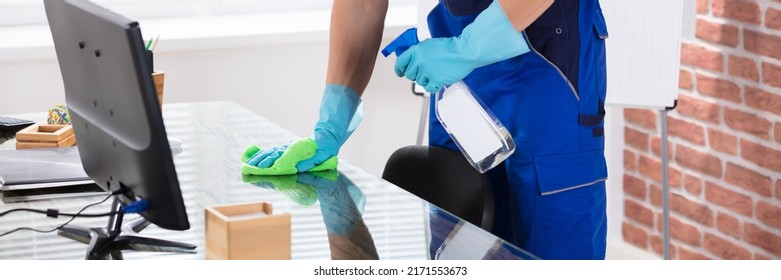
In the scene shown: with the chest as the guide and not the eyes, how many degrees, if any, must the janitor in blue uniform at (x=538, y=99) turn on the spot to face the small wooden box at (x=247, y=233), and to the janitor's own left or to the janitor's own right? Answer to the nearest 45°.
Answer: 0° — they already face it

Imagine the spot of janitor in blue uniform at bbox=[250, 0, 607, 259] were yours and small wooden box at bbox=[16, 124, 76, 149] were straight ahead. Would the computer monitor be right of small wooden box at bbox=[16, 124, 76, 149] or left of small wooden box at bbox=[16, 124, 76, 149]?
left

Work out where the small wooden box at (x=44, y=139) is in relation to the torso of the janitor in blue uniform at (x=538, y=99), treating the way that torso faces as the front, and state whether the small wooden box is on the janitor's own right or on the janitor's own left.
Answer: on the janitor's own right

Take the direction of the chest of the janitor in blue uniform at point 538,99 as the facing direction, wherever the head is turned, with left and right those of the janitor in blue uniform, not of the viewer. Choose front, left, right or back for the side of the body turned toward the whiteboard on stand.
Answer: back

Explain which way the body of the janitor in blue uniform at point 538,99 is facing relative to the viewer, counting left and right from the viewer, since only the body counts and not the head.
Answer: facing the viewer and to the left of the viewer

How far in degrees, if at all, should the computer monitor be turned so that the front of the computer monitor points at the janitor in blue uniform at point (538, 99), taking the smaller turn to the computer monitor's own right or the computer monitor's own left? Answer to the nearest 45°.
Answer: approximately 45° to the computer monitor's own right

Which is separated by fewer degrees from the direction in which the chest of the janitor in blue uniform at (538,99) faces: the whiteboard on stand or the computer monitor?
the computer monitor

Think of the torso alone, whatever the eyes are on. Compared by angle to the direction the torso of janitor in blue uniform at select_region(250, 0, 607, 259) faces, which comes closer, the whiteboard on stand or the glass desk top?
the glass desk top

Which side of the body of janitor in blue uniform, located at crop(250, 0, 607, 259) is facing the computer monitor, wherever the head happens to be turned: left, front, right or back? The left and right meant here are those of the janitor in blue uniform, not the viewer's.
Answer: front

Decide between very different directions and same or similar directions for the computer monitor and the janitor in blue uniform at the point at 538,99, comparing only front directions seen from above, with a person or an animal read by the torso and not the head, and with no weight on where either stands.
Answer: very different directions
